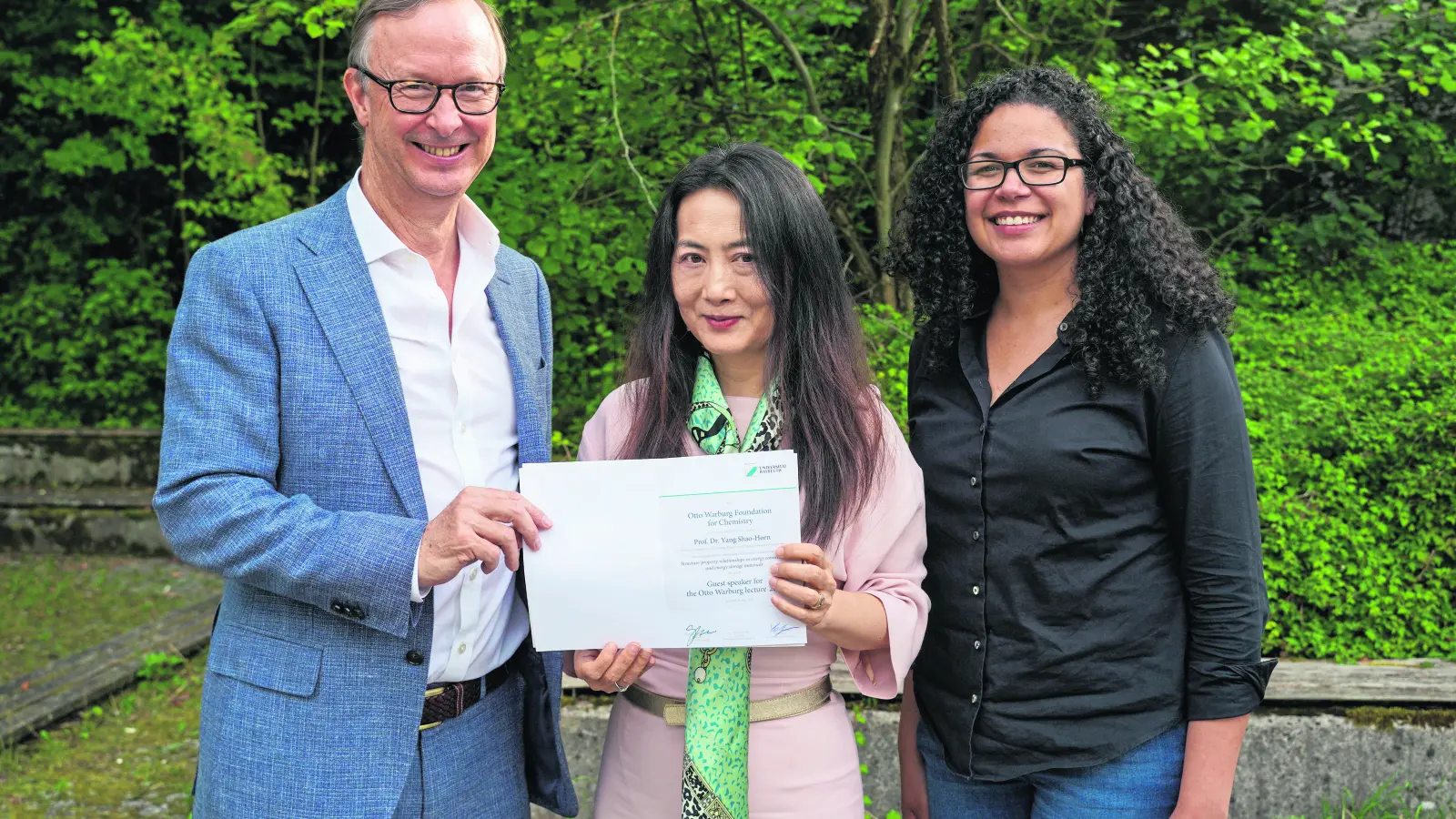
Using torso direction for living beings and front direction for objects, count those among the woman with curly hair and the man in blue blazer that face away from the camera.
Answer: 0

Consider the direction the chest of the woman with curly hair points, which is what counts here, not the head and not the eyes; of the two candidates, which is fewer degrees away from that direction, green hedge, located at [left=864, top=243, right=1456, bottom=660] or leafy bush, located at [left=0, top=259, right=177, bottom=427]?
the leafy bush

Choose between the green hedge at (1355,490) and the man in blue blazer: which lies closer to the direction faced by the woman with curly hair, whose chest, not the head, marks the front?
the man in blue blazer

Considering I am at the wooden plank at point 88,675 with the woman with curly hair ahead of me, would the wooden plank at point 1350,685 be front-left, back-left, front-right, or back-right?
front-left

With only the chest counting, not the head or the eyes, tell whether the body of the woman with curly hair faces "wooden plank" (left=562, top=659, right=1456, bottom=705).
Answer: no

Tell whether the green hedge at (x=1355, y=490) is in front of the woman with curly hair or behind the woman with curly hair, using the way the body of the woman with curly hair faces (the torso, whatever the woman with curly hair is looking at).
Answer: behind

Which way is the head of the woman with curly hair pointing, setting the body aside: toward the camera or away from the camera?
toward the camera

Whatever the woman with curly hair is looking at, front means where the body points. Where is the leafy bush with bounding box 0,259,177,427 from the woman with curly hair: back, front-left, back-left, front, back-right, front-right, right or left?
right

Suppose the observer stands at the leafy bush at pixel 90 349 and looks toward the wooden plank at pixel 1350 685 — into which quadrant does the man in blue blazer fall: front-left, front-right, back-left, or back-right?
front-right

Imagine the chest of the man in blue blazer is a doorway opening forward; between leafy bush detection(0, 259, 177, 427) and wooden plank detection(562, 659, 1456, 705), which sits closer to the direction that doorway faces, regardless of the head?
the wooden plank

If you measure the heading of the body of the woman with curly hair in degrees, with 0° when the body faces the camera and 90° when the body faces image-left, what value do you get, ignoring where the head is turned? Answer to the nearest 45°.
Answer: approximately 45°

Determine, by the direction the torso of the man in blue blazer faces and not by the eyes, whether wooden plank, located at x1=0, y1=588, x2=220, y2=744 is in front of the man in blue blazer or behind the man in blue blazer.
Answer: behind

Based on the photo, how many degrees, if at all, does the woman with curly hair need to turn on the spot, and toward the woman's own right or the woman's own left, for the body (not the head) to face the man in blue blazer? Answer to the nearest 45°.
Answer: approximately 45° to the woman's own right

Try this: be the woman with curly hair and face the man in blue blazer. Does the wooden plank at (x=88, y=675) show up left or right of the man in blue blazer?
right

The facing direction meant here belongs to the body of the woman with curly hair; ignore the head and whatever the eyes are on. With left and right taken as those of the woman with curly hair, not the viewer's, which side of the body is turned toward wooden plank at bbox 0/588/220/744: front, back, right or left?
right

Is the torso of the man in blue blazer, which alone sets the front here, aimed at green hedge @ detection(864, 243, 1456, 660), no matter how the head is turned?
no

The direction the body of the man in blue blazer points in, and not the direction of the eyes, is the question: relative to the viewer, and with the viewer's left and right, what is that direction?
facing the viewer and to the right of the viewer

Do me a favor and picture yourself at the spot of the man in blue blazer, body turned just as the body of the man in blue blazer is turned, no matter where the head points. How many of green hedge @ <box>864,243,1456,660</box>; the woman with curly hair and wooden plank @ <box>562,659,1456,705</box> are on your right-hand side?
0
